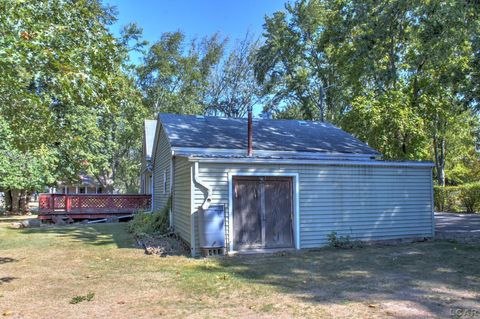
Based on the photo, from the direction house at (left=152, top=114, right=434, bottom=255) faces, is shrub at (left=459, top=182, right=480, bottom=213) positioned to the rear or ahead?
to the rear

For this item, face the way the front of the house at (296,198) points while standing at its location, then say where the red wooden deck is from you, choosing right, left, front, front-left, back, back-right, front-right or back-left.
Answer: back-right

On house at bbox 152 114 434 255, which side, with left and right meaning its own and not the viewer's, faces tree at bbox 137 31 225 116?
back

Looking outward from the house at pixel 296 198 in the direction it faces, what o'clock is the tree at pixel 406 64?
The tree is roughly at 7 o'clock from the house.

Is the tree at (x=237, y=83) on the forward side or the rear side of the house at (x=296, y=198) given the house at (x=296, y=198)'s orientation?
on the rear side

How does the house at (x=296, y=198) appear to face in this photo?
toward the camera
